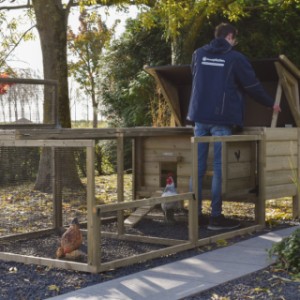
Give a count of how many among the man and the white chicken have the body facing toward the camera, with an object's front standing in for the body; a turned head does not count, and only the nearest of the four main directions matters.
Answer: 1

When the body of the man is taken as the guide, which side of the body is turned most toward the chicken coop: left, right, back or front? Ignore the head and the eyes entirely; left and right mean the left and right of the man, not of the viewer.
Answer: front

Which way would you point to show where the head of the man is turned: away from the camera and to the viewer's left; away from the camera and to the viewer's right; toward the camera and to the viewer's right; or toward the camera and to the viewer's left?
away from the camera and to the viewer's right

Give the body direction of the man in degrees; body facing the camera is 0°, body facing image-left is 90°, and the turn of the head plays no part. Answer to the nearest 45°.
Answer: approximately 225°

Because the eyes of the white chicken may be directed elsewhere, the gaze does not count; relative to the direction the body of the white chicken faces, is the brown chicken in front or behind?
in front

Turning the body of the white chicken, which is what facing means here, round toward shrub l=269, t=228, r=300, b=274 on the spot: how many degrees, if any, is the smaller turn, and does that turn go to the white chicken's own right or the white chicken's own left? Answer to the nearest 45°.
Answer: approximately 45° to the white chicken's own left

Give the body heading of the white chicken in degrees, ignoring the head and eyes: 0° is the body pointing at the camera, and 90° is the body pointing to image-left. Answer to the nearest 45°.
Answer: approximately 0°

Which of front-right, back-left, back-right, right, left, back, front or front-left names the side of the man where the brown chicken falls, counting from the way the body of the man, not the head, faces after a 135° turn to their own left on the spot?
front-left
